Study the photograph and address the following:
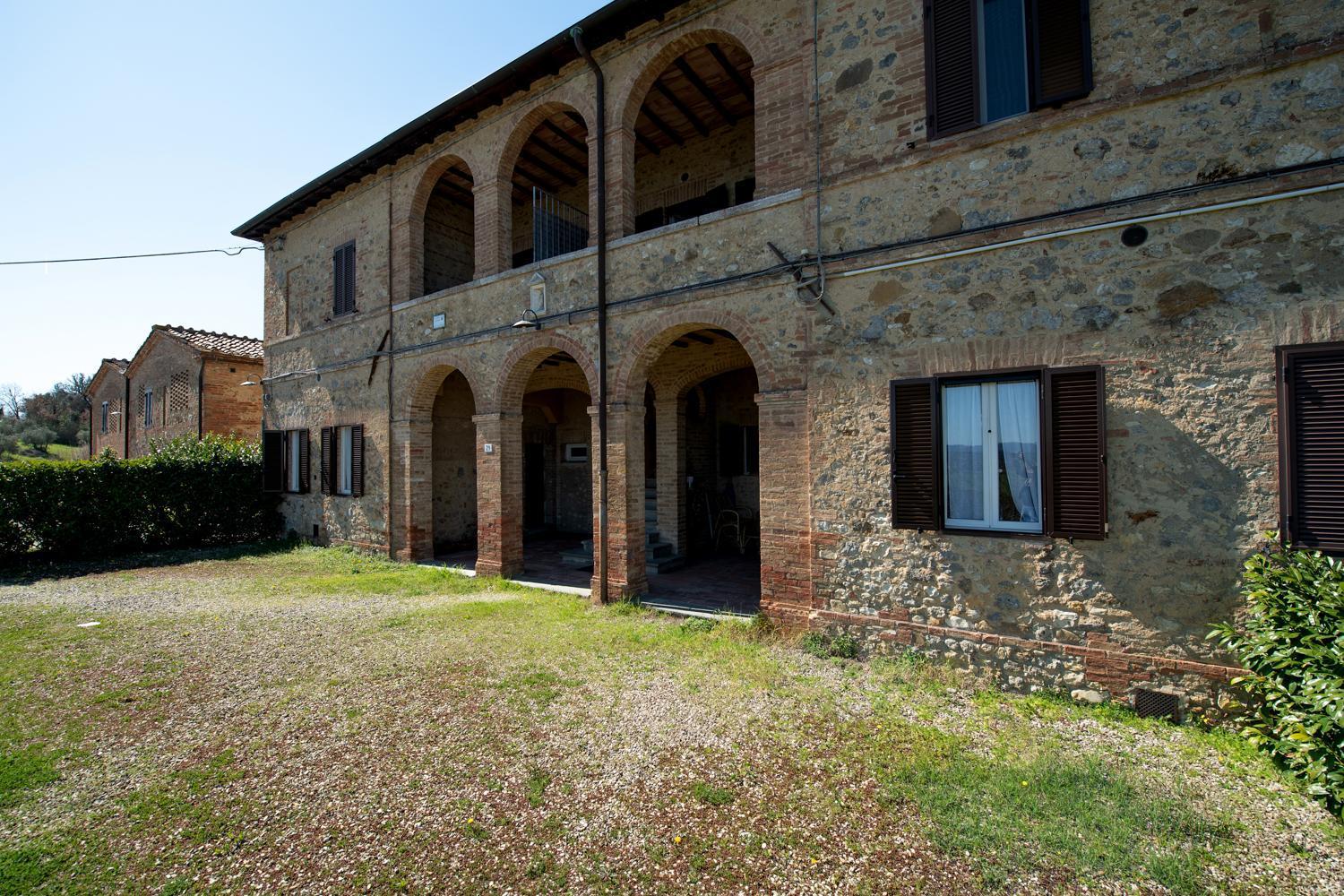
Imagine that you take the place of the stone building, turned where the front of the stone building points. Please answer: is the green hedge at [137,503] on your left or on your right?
on your right

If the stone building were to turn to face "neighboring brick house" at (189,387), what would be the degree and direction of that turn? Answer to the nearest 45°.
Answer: approximately 90° to its right

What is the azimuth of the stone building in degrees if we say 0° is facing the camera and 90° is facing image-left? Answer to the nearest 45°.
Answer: approximately 45°

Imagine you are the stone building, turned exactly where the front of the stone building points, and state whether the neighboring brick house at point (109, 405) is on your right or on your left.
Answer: on your right
